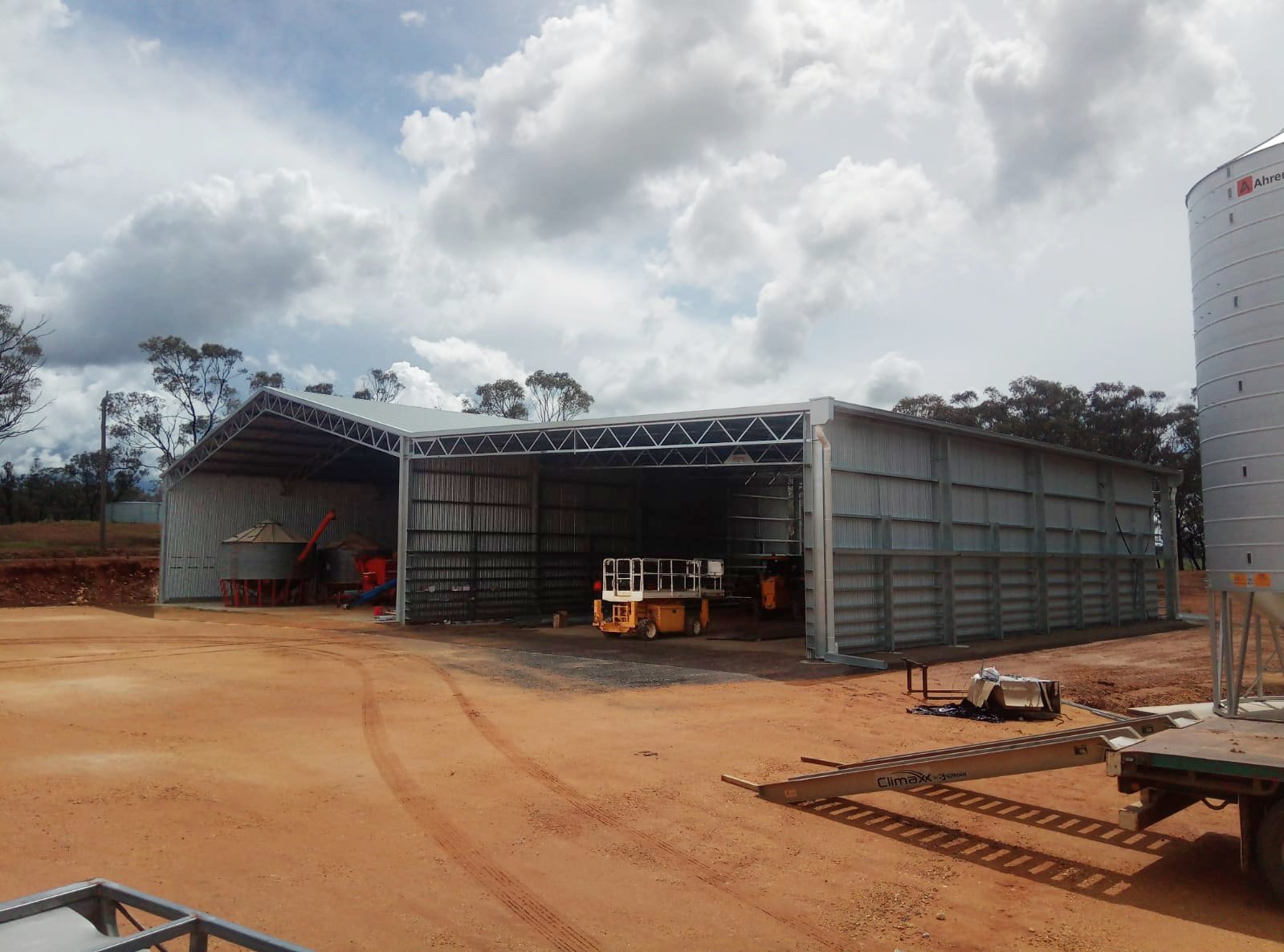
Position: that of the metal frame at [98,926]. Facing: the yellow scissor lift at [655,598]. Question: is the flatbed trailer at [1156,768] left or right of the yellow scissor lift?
right

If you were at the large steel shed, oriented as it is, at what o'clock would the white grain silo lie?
The white grain silo is roughly at 10 o'clock from the large steel shed.

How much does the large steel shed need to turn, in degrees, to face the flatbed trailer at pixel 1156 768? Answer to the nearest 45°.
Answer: approximately 45° to its left
